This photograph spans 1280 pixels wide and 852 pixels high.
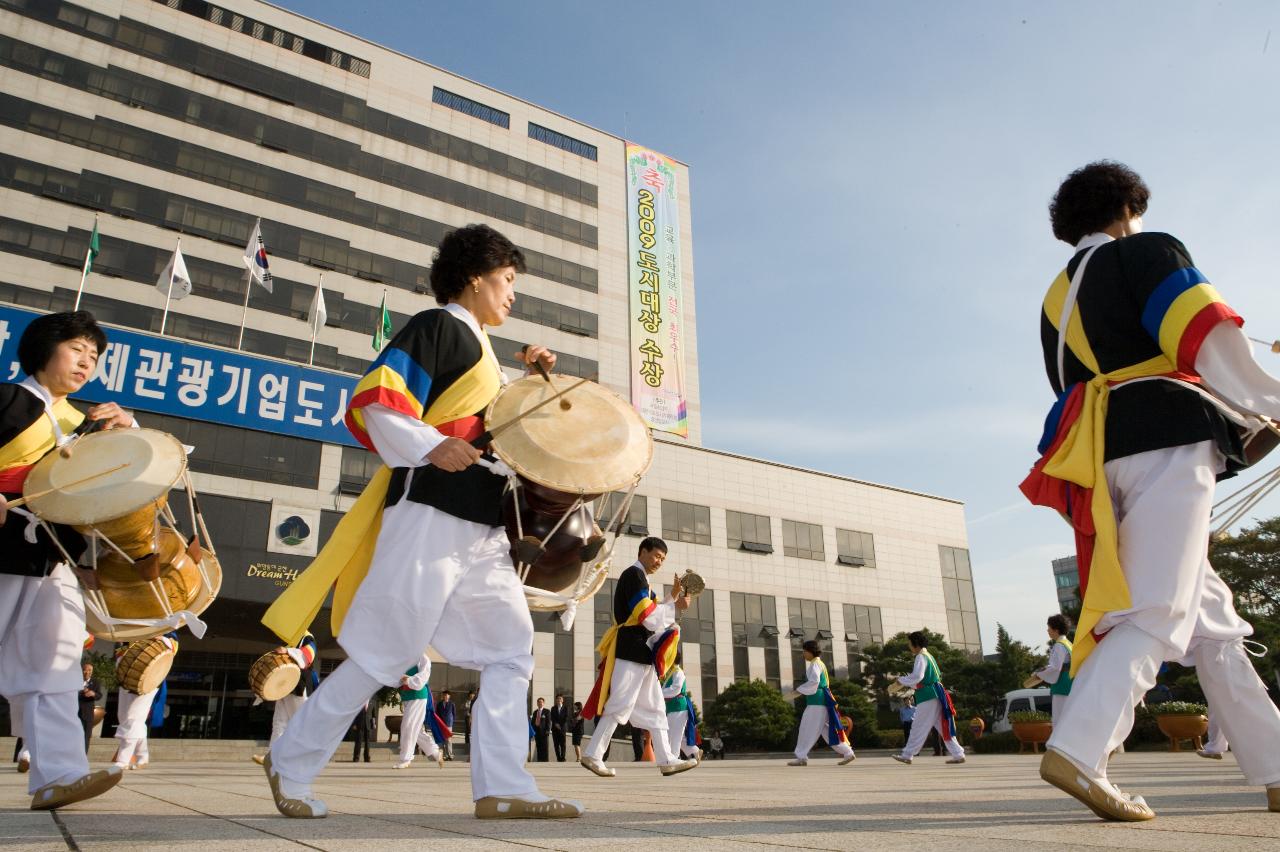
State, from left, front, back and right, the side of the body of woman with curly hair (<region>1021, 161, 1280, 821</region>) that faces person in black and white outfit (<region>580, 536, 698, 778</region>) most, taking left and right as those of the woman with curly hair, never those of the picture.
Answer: left

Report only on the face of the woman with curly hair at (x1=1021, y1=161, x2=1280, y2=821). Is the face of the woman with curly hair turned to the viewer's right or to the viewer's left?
to the viewer's right

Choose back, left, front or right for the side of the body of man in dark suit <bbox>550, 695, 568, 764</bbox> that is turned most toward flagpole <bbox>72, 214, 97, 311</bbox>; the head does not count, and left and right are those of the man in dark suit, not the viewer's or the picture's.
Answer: right

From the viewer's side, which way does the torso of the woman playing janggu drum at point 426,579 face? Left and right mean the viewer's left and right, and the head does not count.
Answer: facing to the right of the viewer

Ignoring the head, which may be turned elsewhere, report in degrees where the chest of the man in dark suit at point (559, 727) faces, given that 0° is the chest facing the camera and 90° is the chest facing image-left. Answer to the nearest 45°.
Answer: approximately 0°

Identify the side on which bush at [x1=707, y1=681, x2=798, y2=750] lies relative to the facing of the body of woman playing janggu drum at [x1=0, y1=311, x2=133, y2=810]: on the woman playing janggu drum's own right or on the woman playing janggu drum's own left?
on the woman playing janggu drum's own left

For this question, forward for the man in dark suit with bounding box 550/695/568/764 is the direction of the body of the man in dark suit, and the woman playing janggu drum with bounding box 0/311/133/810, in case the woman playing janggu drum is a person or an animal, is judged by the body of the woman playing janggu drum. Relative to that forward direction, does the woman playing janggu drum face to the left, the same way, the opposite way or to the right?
to the left
